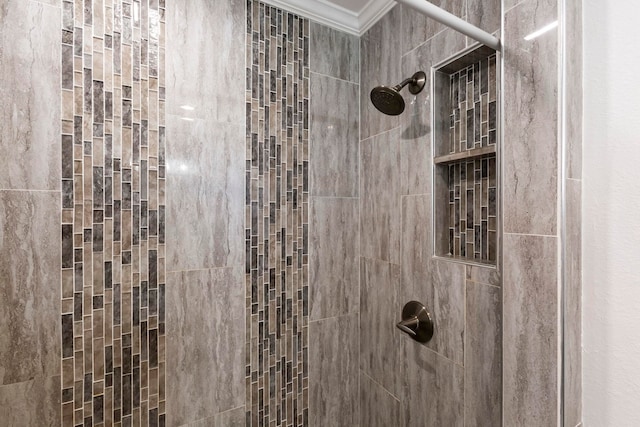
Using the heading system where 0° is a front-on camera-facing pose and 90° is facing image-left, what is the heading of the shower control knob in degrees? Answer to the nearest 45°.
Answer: approximately 45°

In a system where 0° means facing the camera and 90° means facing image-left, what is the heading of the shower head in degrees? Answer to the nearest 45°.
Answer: approximately 45°
